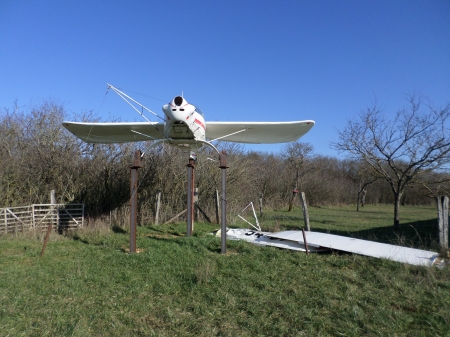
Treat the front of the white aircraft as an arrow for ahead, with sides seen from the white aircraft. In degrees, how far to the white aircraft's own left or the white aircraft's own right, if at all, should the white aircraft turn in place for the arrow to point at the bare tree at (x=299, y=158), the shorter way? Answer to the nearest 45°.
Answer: approximately 135° to the white aircraft's own left

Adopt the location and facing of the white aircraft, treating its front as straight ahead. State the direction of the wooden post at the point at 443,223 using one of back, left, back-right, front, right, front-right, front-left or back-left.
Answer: front-left

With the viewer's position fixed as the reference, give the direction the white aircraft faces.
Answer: facing the viewer

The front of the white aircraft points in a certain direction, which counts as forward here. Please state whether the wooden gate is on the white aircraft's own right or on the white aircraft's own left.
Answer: on the white aircraft's own right

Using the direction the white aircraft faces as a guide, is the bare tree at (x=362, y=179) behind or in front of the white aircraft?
behind

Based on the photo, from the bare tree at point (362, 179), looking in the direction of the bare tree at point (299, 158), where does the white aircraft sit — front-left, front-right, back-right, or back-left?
front-left
